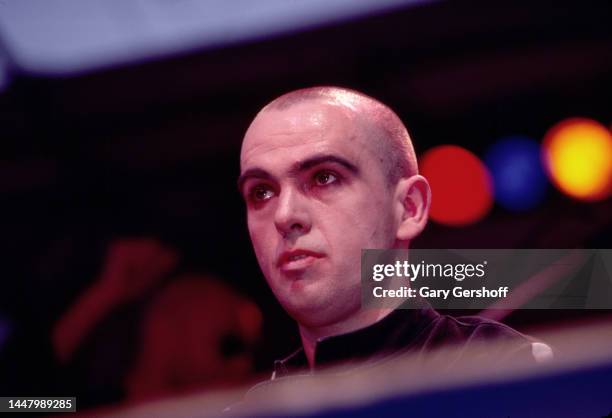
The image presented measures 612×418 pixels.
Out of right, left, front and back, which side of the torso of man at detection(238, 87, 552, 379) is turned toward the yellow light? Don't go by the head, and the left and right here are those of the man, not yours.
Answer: back

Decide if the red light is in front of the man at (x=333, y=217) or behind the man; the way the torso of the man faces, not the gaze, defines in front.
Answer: behind

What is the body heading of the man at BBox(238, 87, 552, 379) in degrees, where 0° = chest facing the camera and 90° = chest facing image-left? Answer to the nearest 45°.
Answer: approximately 45°
